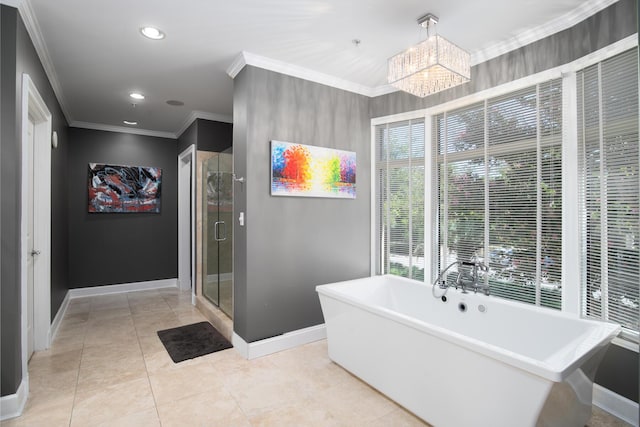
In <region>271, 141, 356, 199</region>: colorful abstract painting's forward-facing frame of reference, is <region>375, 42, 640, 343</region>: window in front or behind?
in front

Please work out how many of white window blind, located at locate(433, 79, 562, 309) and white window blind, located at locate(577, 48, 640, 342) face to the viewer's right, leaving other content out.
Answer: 0

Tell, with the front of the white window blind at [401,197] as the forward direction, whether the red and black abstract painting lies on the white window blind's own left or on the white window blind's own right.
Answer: on the white window blind's own right

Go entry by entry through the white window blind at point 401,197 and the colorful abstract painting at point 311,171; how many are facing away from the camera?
0

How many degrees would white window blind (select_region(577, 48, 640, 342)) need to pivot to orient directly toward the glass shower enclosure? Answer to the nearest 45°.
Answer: approximately 45° to its right

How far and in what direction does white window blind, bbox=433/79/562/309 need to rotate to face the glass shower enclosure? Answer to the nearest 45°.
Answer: approximately 45° to its right

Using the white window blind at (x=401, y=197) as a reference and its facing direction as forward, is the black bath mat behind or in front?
in front

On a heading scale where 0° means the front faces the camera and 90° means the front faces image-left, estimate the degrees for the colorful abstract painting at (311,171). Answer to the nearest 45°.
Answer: approximately 315°

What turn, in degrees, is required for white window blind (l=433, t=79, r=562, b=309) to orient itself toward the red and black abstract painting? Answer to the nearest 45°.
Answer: approximately 45° to its right

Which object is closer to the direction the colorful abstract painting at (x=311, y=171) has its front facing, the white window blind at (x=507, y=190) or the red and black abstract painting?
the white window blind

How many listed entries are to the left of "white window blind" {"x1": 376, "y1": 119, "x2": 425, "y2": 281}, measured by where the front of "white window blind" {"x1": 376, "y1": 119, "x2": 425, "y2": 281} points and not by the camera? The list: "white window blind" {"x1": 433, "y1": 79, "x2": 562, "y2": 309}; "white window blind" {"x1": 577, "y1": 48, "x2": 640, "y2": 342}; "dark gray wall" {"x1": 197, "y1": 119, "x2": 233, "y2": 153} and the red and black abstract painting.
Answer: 2
